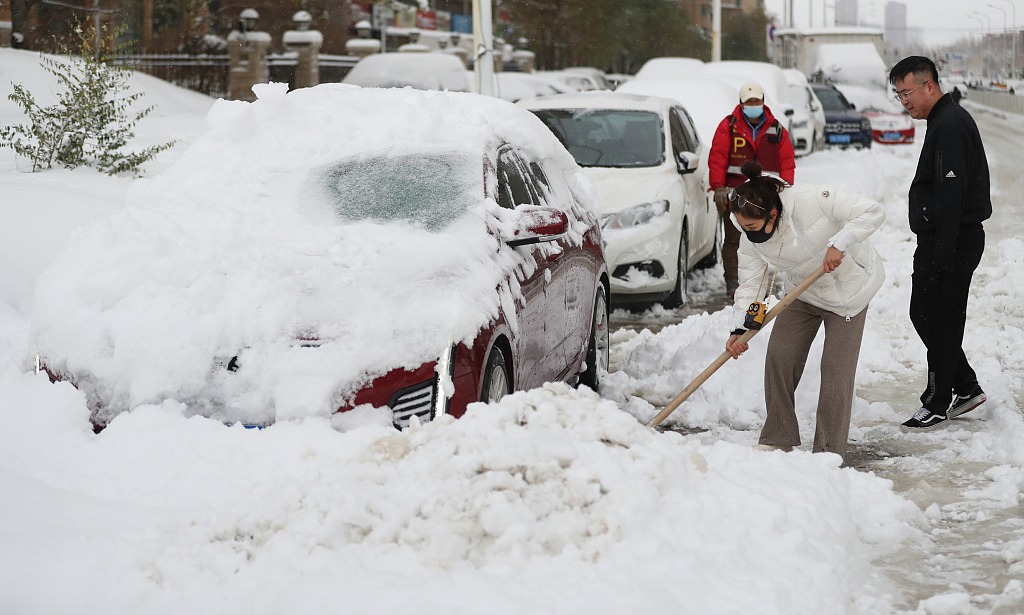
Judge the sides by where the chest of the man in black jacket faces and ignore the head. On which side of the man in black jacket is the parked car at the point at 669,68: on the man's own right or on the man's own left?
on the man's own right

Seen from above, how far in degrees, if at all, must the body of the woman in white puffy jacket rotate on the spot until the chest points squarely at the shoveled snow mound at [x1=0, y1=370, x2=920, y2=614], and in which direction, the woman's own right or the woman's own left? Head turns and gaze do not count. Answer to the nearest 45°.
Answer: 0° — they already face it

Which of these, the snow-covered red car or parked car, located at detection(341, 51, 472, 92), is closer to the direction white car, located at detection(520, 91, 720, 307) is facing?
the snow-covered red car

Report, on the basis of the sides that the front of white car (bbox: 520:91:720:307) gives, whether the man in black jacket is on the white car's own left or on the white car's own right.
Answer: on the white car's own left

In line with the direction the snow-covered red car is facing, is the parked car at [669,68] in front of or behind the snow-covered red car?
behind

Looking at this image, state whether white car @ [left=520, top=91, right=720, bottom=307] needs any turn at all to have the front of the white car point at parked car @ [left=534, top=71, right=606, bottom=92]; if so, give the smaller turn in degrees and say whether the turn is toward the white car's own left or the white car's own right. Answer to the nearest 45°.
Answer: approximately 135° to the white car's own right

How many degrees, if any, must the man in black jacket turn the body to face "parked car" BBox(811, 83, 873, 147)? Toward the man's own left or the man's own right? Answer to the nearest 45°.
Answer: approximately 90° to the man's own right

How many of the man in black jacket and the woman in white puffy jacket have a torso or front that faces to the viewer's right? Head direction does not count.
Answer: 0

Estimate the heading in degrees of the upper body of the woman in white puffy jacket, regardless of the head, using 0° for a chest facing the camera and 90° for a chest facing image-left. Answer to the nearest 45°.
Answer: approximately 45°

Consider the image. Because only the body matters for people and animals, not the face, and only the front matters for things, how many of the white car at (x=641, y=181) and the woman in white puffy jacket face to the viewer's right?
0

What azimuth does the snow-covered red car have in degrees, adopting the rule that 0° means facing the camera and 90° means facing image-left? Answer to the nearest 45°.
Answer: approximately 45°

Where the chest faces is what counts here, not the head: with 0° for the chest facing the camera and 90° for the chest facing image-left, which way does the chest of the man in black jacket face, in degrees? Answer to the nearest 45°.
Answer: approximately 90°
